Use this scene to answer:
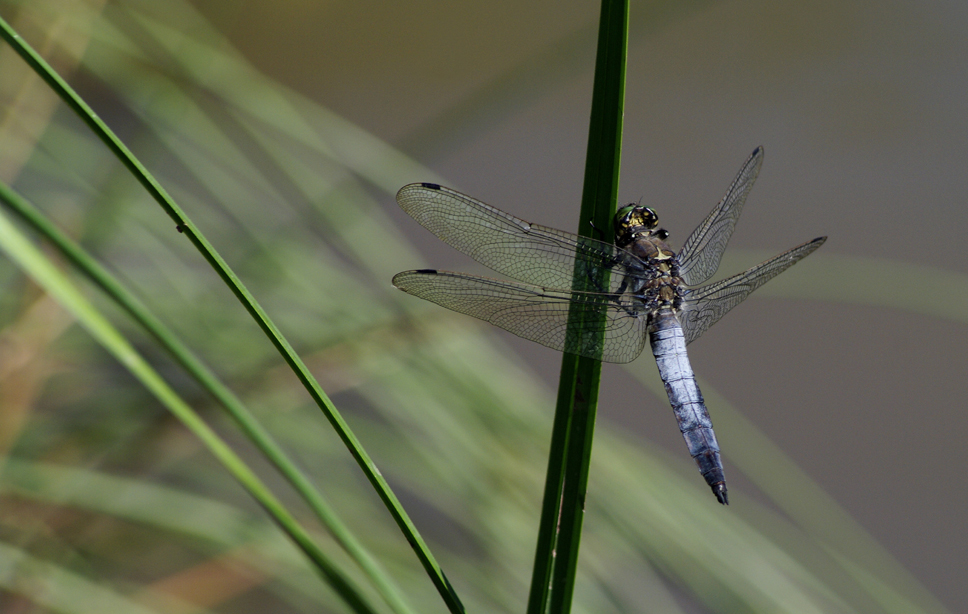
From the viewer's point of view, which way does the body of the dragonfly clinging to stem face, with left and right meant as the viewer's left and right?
facing away from the viewer and to the left of the viewer
